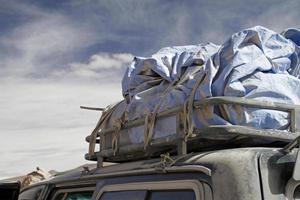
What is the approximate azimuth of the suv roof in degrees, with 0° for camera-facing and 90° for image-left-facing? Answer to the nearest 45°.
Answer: approximately 135°
